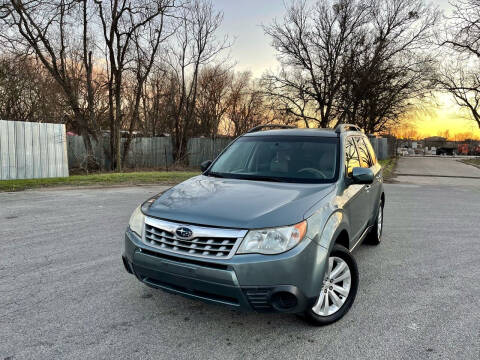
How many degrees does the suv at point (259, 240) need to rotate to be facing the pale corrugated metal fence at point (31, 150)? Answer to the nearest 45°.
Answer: approximately 90° to its right

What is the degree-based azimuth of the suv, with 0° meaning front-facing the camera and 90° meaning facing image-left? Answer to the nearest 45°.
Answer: approximately 45°
